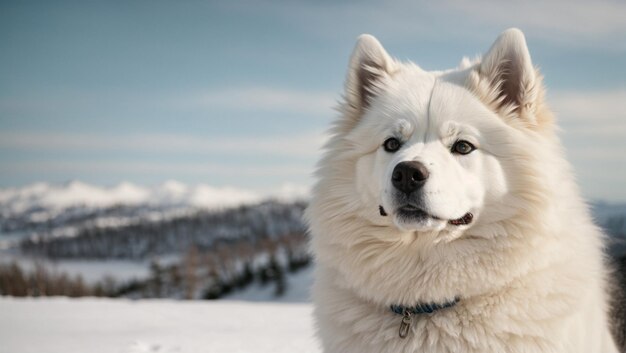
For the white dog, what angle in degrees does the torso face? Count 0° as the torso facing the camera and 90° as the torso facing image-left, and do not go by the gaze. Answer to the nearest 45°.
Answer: approximately 45°
